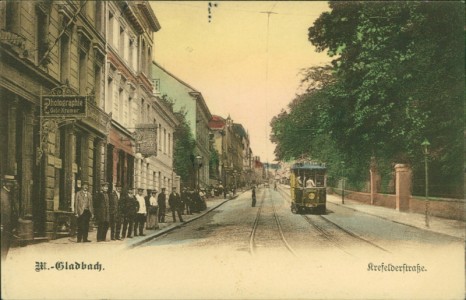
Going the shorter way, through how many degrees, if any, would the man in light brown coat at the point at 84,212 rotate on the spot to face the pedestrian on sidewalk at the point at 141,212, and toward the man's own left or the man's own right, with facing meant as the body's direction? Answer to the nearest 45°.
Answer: approximately 135° to the man's own left

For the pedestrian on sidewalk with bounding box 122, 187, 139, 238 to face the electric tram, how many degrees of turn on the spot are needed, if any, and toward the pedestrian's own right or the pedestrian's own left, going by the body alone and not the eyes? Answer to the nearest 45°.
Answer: approximately 135° to the pedestrian's own left

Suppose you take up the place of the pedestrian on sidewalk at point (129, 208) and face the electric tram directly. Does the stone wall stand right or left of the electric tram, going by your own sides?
right

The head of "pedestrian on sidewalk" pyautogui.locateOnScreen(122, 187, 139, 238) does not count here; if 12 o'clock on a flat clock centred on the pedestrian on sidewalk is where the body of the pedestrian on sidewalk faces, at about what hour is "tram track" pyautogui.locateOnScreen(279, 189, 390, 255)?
The tram track is roughly at 10 o'clock from the pedestrian on sidewalk.

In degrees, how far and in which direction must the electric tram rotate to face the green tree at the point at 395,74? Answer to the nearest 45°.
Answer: approximately 90° to its left

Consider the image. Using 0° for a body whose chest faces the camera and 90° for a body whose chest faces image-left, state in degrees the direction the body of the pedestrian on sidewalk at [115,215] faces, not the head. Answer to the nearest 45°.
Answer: approximately 0°

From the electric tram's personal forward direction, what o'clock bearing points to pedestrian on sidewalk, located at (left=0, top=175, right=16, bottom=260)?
The pedestrian on sidewalk is roughly at 1 o'clock from the electric tram.

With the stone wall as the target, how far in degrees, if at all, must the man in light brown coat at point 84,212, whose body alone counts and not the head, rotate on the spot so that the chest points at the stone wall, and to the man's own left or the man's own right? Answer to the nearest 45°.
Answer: approximately 90° to the man's own left

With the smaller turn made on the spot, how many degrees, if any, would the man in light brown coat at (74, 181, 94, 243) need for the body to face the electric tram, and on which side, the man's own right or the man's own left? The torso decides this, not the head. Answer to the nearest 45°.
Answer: approximately 135° to the man's own left
